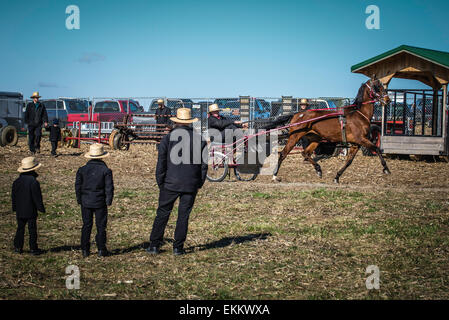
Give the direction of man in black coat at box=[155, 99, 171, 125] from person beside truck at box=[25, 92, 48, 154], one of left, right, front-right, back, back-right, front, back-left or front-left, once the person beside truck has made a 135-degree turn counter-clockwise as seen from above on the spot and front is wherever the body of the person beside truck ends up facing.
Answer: front-right

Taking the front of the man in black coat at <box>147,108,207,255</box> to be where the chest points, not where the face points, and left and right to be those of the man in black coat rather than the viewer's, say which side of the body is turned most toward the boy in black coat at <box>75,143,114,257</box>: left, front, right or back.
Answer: left

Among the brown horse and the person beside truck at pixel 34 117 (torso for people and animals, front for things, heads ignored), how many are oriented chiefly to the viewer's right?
1

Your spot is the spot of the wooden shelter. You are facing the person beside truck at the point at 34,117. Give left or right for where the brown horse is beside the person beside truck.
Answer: left

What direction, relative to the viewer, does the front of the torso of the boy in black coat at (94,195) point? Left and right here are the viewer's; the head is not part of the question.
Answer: facing away from the viewer

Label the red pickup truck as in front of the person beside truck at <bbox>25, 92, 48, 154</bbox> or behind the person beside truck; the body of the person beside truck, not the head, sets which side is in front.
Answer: behind

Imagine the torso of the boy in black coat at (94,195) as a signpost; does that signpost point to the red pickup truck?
yes

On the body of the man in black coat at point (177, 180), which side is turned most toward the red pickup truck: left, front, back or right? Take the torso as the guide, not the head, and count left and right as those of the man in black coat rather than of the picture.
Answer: front

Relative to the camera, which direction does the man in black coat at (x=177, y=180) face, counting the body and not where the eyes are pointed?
away from the camera

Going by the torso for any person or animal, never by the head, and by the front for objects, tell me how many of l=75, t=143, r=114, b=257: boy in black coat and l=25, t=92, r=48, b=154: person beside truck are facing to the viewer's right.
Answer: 0

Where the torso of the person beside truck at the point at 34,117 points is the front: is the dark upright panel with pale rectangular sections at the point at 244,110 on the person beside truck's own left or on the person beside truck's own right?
on the person beside truck's own left

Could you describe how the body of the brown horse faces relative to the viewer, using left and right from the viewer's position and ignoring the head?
facing to the right of the viewer

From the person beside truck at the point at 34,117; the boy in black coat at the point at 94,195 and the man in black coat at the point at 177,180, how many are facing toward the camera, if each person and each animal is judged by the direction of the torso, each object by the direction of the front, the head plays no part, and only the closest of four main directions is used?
1

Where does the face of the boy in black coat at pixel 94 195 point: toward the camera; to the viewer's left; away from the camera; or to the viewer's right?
away from the camera

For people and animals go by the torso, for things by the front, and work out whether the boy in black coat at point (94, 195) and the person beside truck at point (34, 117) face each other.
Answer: yes

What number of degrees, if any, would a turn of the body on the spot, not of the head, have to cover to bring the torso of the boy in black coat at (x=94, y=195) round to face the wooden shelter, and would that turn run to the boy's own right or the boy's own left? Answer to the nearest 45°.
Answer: approximately 45° to the boy's own right
